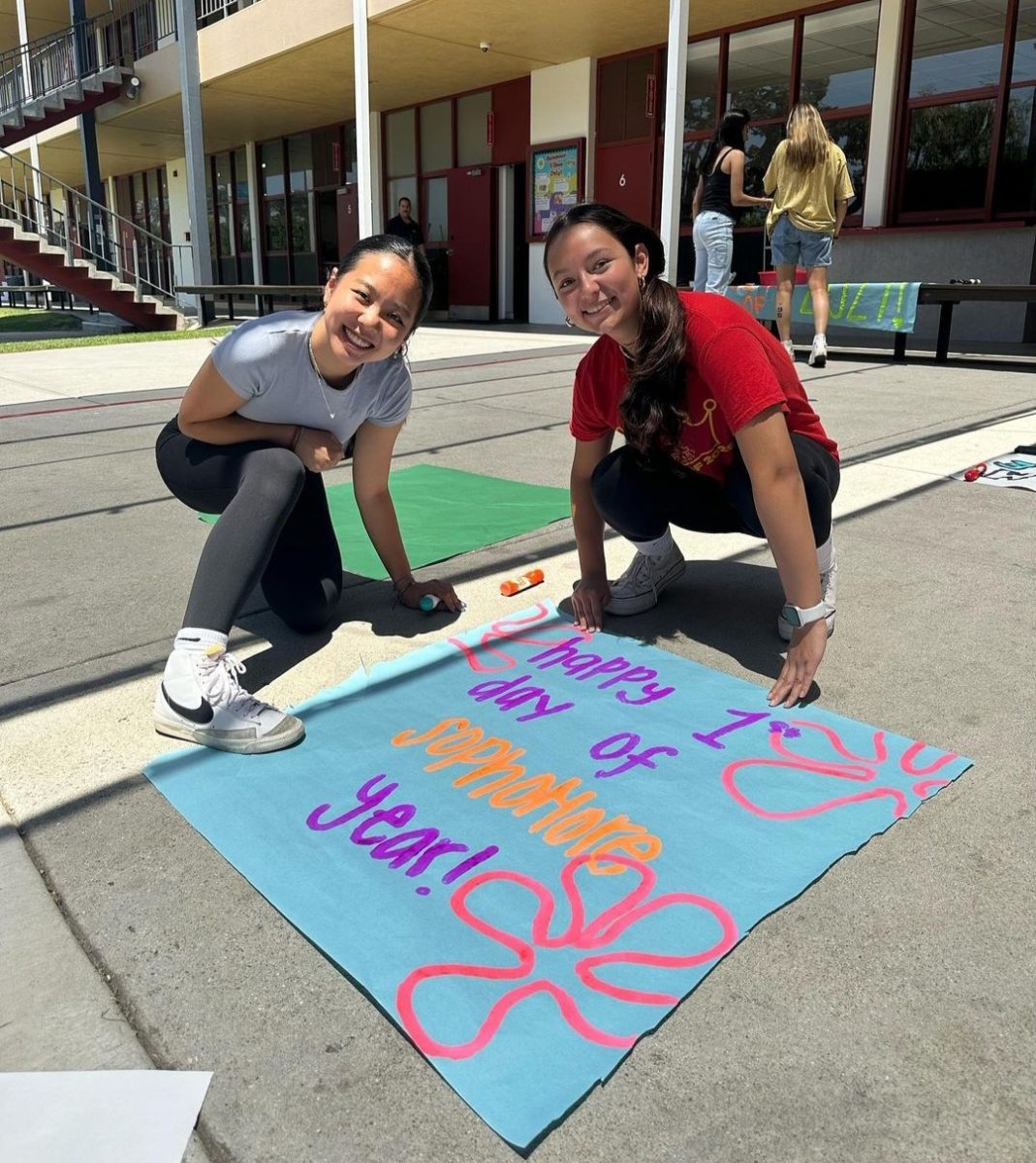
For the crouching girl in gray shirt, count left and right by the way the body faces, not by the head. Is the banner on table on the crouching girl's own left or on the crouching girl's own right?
on the crouching girl's own left

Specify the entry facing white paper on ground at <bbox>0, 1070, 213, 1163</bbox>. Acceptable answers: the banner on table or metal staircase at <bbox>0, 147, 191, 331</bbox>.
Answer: the banner on table

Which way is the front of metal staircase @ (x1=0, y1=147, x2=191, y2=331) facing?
to the viewer's right

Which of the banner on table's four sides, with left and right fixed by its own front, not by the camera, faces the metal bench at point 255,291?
right

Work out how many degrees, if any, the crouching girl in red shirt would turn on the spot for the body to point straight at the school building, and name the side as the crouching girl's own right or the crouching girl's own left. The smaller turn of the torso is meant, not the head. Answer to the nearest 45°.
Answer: approximately 135° to the crouching girl's own right

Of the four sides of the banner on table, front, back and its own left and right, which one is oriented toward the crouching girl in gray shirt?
front

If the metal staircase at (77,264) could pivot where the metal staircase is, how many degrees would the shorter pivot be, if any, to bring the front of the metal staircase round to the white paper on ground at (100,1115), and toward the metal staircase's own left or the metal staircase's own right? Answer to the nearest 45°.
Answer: approximately 90° to the metal staircase's own right

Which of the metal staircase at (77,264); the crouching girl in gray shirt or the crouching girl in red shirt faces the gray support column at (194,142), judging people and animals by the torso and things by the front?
the metal staircase
